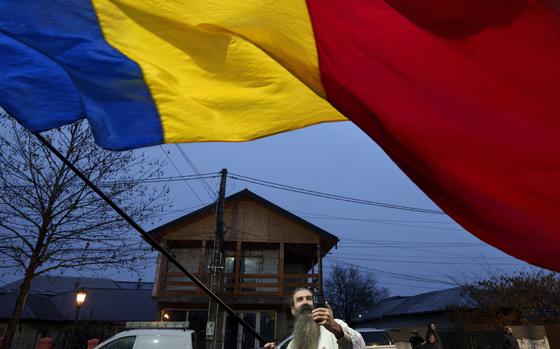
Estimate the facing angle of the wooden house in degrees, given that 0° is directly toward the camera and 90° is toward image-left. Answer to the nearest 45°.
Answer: approximately 0°

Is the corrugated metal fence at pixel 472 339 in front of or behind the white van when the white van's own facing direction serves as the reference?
behind

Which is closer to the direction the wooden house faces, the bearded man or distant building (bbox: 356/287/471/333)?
the bearded man

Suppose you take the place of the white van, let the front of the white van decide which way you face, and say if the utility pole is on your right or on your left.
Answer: on your right

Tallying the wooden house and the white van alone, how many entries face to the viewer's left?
1

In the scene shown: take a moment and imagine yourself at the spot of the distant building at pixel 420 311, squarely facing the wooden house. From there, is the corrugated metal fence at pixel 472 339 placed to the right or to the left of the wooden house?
left

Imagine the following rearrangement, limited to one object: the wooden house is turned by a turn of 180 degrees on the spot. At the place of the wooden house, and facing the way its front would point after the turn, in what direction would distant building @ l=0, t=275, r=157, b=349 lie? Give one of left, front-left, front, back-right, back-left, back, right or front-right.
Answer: front-left

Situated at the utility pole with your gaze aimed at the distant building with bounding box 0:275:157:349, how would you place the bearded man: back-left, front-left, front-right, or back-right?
back-left

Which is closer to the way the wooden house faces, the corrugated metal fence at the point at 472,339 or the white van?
the white van

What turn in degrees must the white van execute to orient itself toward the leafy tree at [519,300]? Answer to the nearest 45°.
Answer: approximately 180°

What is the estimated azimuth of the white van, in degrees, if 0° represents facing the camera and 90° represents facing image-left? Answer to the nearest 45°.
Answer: approximately 90°
